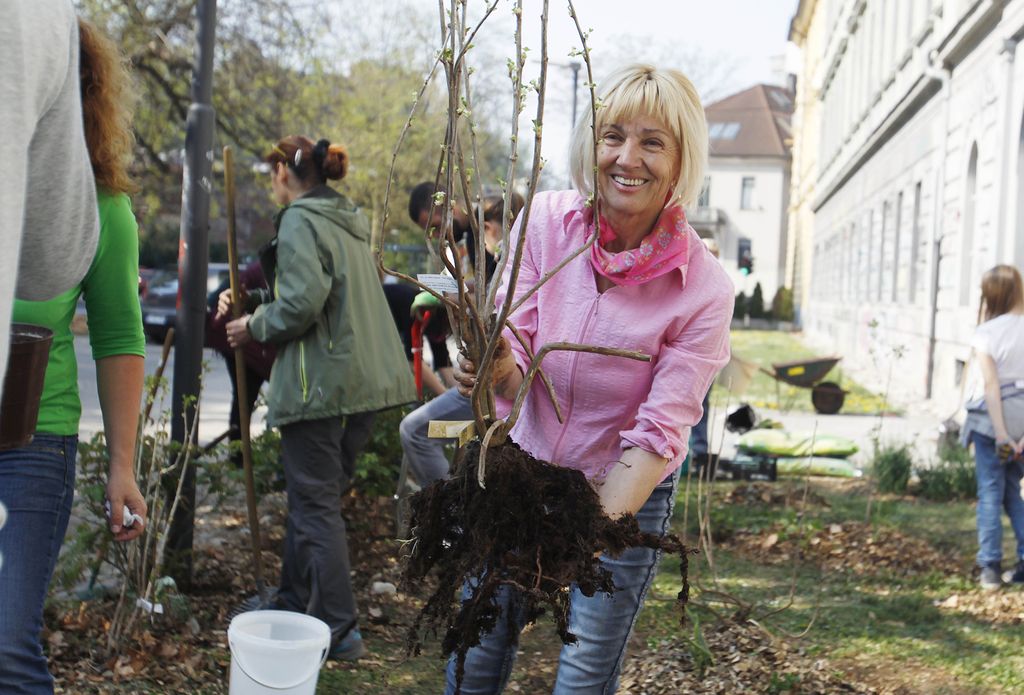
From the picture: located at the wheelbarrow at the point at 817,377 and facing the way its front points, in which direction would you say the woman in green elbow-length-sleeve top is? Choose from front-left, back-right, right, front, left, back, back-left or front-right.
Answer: right

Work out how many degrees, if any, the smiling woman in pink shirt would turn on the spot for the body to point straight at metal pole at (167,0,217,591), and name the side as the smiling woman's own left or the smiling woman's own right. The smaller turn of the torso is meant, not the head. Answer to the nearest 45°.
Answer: approximately 90° to the smiling woman's own right

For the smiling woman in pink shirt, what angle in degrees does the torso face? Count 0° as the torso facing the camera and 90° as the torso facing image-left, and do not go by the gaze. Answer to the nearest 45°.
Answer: approximately 45°

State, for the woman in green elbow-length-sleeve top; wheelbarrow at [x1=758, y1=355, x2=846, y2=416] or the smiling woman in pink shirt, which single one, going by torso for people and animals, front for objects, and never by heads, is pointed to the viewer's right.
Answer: the wheelbarrow

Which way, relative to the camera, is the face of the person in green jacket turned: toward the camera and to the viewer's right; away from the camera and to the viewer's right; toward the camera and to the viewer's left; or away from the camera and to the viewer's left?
away from the camera and to the viewer's left

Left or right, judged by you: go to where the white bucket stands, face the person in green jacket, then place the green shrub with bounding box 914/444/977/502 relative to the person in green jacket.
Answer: right

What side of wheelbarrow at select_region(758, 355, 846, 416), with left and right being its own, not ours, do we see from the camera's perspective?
right
